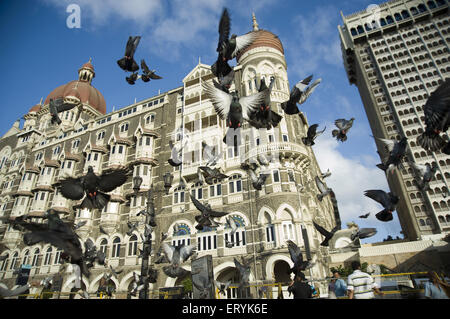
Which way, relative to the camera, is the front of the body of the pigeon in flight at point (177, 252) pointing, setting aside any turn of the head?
toward the camera

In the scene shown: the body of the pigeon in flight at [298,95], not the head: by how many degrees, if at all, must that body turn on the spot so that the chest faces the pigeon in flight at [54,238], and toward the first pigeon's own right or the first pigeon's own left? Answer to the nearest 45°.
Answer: approximately 180°

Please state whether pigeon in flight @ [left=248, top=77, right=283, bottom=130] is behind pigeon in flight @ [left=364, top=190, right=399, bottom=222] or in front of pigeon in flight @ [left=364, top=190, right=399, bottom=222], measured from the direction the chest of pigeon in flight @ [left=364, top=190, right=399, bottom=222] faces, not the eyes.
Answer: behind

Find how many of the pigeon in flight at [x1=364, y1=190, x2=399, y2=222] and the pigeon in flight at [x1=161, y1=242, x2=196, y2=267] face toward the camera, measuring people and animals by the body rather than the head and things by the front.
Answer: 1
